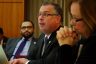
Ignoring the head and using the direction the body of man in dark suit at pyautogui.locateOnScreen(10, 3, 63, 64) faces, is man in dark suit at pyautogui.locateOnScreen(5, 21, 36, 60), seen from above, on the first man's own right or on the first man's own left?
on the first man's own right

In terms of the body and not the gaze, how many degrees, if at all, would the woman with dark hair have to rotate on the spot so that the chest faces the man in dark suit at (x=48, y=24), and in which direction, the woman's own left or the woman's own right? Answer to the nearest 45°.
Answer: approximately 90° to the woman's own right

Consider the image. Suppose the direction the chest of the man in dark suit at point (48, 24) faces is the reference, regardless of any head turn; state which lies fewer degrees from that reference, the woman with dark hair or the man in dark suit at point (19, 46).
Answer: the woman with dark hair

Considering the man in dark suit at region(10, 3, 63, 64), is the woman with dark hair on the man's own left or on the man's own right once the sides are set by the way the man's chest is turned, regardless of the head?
on the man's own left

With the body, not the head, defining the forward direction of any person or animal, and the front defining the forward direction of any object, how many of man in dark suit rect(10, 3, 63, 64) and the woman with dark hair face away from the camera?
0

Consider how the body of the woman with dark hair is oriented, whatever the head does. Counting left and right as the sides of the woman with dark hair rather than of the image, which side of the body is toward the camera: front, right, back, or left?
left
